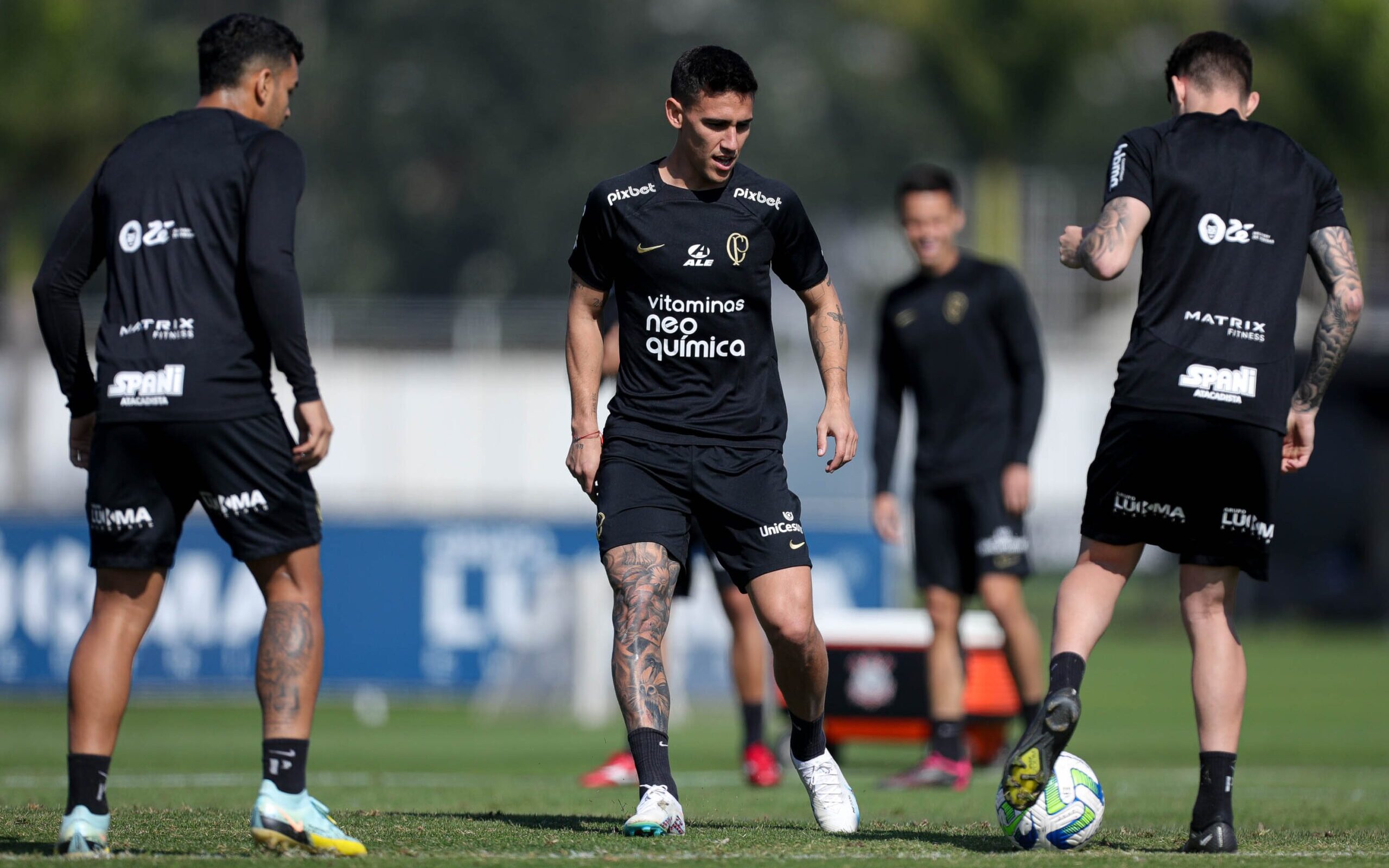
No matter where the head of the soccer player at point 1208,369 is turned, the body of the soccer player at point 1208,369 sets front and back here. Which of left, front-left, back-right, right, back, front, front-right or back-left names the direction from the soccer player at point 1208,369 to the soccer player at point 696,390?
left

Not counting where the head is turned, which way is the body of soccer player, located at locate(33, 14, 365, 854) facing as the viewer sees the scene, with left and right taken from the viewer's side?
facing away from the viewer and to the right of the viewer

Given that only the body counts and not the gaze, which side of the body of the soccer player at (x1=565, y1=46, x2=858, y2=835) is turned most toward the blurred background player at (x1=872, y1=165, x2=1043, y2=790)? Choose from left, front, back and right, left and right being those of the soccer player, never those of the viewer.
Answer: back

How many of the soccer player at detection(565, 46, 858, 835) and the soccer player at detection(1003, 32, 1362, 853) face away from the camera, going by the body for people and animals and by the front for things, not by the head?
1

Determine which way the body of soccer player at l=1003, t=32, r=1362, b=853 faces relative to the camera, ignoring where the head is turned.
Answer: away from the camera

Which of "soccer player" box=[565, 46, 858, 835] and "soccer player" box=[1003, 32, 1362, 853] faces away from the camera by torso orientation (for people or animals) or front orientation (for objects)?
"soccer player" box=[1003, 32, 1362, 853]

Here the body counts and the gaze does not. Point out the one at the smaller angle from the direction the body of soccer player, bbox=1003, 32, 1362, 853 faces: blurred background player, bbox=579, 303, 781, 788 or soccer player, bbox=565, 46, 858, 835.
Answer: the blurred background player

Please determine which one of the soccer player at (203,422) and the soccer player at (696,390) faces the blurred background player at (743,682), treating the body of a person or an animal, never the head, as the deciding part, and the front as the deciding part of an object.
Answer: the soccer player at (203,422)

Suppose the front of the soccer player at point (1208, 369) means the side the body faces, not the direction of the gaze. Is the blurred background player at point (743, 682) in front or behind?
in front

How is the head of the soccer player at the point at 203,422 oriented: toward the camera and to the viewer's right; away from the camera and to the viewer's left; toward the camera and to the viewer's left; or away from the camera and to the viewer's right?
away from the camera and to the viewer's right

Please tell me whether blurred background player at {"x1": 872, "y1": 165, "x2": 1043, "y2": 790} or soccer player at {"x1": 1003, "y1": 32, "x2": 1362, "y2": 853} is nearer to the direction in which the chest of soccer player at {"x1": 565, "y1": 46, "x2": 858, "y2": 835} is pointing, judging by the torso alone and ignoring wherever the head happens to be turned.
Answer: the soccer player

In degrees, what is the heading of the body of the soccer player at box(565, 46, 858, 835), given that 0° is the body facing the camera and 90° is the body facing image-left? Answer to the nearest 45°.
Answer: approximately 0°
